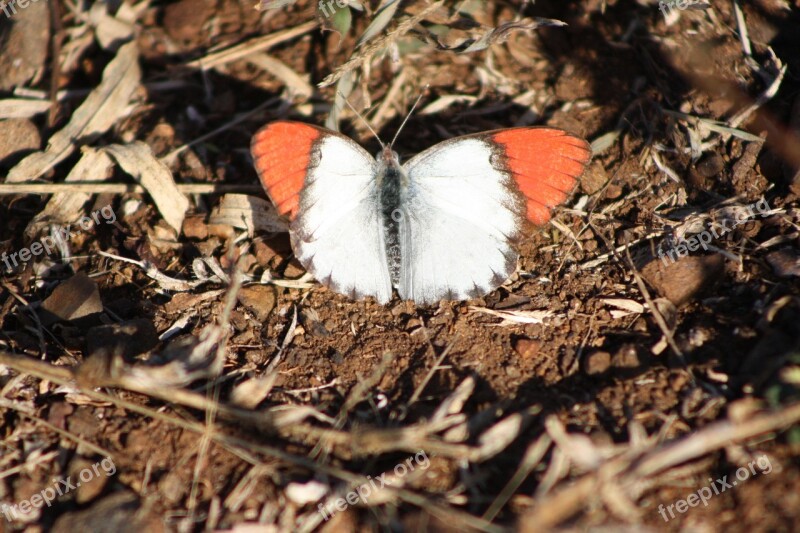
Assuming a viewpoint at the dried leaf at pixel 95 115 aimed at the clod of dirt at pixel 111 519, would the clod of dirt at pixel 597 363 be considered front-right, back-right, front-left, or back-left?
front-left

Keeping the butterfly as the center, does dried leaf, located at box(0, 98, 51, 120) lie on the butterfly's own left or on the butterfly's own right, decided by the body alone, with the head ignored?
on the butterfly's own left

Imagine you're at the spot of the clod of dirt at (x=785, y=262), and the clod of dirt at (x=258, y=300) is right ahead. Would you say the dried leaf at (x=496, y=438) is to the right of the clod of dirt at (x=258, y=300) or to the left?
left

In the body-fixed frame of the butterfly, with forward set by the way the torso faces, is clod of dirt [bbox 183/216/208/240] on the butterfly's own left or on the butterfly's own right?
on the butterfly's own left

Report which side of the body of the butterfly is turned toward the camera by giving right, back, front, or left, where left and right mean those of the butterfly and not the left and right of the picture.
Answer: back

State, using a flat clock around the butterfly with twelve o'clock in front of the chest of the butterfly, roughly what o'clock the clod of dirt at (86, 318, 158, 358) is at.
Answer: The clod of dirt is roughly at 8 o'clock from the butterfly.

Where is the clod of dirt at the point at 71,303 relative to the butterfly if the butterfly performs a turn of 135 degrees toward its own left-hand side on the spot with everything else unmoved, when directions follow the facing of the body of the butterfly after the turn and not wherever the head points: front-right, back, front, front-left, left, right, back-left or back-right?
front-right

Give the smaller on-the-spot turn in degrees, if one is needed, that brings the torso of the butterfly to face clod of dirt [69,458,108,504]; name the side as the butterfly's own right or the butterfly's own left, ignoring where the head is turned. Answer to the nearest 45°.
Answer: approximately 135° to the butterfly's own left

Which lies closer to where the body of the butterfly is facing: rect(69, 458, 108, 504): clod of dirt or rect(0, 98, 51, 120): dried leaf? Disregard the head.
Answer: the dried leaf
